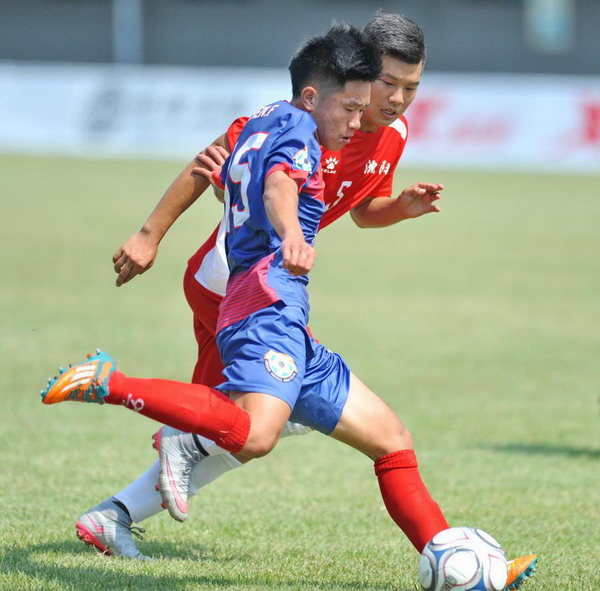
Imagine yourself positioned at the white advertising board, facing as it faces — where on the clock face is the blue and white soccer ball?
The blue and white soccer ball is roughly at 12 o'clock from the white advertising board.

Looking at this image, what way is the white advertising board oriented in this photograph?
toward the camera

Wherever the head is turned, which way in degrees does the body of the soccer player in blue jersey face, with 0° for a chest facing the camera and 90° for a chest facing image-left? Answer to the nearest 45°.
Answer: approximately 270°

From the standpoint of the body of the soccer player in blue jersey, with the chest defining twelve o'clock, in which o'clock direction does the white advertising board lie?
The white advertising board is roughly at 9 o'clock from the soccer player in blue jersey.

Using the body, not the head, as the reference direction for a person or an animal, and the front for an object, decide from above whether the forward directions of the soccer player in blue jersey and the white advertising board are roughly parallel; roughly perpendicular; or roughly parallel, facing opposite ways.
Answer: roughly perpendicular

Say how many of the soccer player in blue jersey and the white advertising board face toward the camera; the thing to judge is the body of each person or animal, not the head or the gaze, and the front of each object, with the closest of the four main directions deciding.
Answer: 1

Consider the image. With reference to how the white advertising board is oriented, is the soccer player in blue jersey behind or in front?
in front
